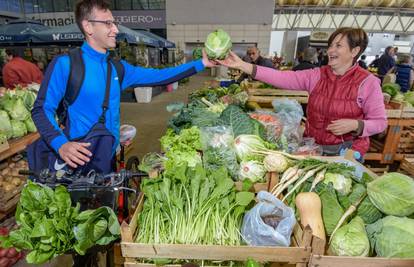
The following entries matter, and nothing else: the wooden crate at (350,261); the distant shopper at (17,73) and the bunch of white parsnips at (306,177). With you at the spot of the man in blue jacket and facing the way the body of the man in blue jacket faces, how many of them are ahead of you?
2

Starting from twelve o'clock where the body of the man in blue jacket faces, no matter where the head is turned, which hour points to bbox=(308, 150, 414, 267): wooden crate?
The wooden crate is roughly at 12 o'clock from the man in blue jacket.

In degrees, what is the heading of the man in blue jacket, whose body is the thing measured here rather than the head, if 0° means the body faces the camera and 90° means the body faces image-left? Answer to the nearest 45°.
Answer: approximately 315°

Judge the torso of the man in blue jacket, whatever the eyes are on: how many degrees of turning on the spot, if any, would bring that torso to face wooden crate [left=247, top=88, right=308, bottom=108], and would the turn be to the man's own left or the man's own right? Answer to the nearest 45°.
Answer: approximately 90° to the man's own left

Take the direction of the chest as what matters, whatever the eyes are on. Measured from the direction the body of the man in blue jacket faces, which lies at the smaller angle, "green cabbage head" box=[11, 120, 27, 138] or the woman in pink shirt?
the woman in pink shirt

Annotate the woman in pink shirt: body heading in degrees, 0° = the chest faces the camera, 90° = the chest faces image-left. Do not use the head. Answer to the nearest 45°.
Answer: approximately 45°

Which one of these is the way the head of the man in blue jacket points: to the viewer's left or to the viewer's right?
to the viewer's right

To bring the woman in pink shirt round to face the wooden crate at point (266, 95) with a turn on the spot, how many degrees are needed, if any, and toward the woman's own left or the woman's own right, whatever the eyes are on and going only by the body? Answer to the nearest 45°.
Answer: approximately 90° to the woman's own right

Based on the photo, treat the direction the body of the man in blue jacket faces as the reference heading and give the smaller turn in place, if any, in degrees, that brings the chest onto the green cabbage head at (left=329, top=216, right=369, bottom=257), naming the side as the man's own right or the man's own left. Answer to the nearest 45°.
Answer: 0° — they already face it

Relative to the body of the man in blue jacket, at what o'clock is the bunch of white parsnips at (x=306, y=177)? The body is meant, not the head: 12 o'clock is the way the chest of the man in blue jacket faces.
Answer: The bunch of white parsnips is roughly at 12 o'clock from the man in blue jacket.
